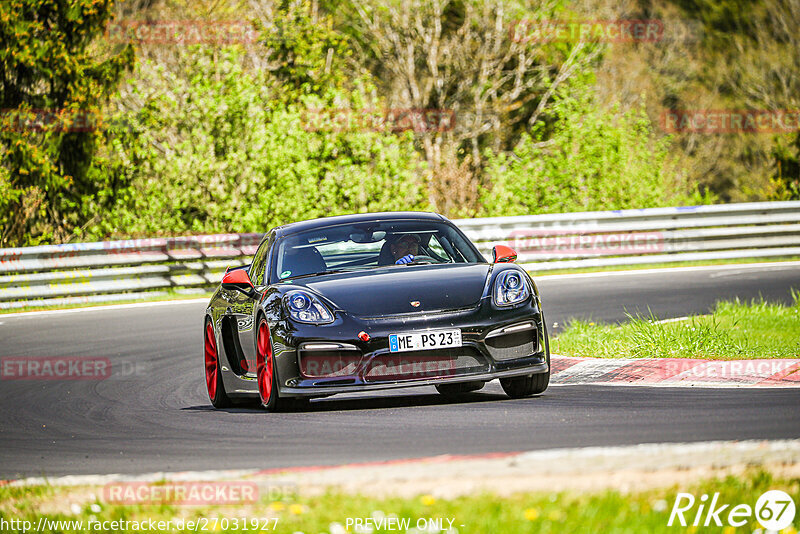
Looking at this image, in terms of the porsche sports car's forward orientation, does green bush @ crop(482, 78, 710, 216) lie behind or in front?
behind

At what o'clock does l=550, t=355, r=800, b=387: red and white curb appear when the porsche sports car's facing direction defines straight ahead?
The red and white curb is roughly at 8 o'clock from the porsche sports car.

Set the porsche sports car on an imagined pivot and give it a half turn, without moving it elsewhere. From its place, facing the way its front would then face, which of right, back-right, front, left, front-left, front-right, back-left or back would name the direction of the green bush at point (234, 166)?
front

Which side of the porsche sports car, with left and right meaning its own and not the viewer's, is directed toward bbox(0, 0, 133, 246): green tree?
back

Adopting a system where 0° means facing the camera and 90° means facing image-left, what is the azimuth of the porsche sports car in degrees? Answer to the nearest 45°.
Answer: approximately 0°

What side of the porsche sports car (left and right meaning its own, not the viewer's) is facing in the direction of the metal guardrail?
back

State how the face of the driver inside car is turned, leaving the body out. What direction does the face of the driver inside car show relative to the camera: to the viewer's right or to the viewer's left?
to the viewer's right
